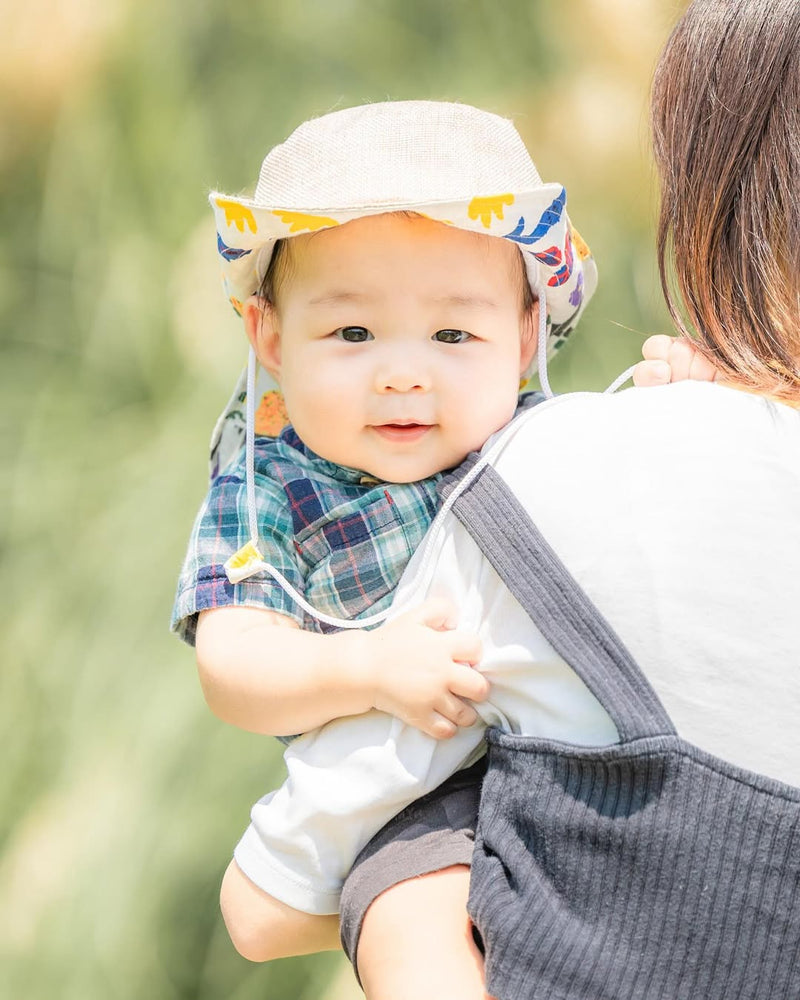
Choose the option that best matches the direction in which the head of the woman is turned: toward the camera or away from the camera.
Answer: away from the camera

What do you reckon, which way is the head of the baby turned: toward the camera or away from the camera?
toward the camera

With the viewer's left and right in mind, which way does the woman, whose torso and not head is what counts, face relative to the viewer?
facing away from the viewer
